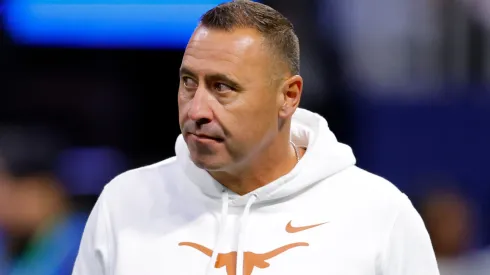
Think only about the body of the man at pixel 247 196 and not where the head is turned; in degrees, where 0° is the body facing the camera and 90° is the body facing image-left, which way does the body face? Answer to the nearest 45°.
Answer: approximately 0°

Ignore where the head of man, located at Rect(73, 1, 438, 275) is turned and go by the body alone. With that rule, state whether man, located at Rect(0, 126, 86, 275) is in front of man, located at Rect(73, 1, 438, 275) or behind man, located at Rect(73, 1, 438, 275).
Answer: behind
